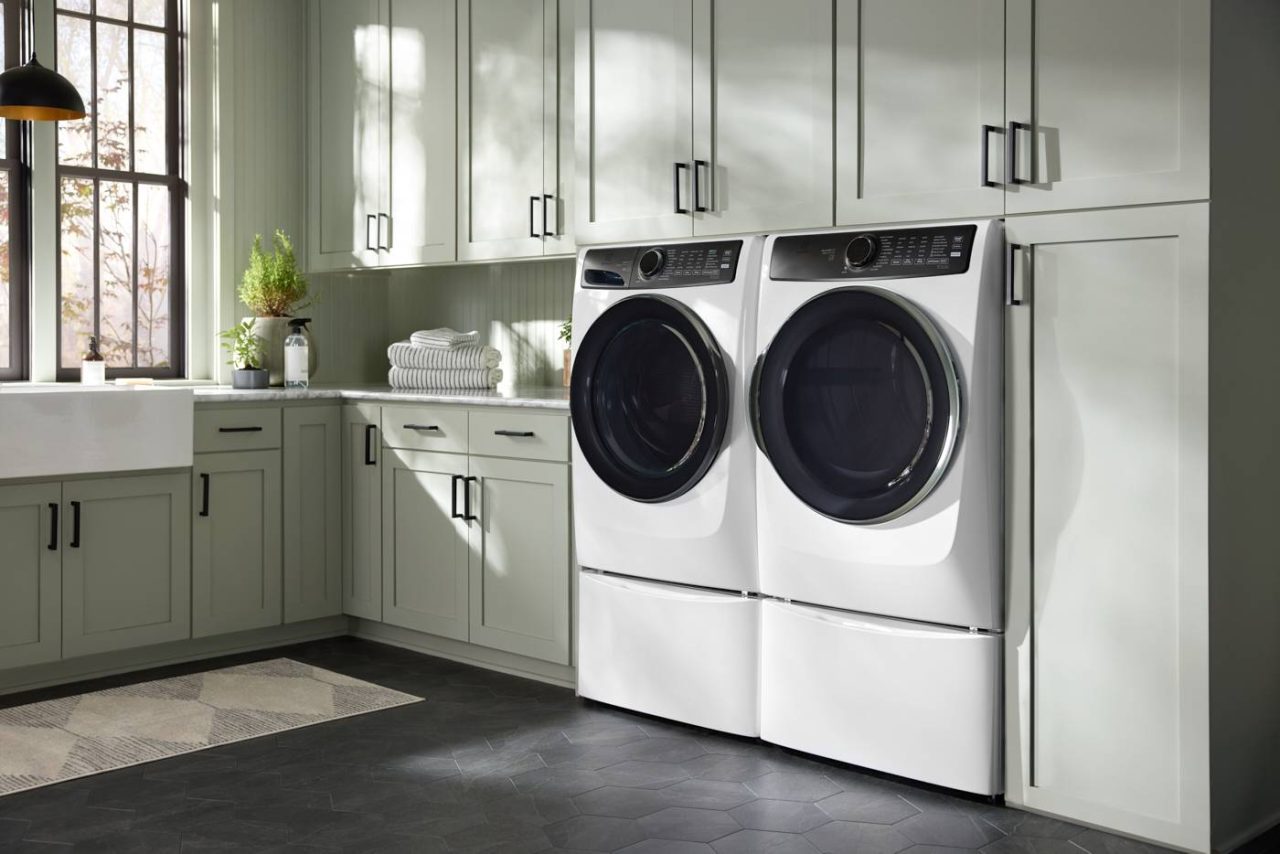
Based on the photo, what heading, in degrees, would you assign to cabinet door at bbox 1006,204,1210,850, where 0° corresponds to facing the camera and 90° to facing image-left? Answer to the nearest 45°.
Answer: approximately 45°

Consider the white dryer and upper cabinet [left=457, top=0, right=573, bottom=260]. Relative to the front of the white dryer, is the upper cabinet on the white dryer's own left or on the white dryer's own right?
on the white dryer's own right

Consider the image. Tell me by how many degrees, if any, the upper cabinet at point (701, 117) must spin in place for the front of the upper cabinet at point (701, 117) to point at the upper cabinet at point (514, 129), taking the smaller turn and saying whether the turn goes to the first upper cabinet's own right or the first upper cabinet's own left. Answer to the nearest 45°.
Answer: approximately 90° to the first upper cabinet's own right

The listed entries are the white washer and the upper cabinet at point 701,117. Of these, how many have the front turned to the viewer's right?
0

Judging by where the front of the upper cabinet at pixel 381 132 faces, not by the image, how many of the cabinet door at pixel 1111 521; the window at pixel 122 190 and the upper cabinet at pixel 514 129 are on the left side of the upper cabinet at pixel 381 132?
2

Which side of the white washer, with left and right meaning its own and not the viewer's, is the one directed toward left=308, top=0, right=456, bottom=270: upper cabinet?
right

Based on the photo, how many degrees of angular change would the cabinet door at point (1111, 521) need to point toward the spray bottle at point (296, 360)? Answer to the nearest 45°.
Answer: approximately 45° to its right

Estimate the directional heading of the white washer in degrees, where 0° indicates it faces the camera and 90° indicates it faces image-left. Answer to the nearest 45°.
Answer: approximately 45°

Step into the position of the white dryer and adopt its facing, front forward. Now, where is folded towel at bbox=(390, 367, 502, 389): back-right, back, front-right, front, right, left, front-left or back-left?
right

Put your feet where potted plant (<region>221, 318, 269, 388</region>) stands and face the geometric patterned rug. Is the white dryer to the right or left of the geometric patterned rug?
left

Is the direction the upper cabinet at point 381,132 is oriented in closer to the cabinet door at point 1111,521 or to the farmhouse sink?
the farmhouse sink

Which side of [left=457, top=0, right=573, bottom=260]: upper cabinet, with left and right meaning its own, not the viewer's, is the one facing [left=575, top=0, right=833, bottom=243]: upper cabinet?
left
